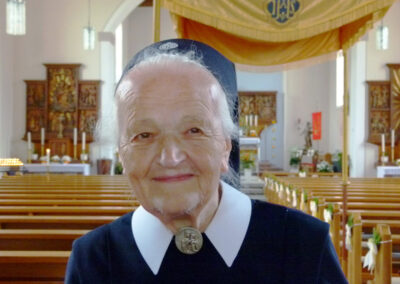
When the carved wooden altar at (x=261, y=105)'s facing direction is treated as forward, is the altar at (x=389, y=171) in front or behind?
in front

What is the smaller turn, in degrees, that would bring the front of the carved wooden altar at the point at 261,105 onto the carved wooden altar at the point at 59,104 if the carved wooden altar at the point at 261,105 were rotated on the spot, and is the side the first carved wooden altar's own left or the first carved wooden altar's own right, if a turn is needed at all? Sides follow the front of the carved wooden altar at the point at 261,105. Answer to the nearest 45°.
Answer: approximately 45° to the first carved wooden altar's own right

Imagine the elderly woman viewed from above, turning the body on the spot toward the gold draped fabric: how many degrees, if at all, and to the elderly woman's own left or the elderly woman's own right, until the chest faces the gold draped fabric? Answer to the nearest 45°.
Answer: approximately 180°

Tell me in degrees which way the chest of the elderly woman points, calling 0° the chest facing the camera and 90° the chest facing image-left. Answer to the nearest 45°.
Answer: approximately 0°

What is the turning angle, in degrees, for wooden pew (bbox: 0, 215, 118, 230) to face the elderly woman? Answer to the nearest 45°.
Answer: approximately 180°

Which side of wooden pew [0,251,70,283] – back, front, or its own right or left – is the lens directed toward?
back

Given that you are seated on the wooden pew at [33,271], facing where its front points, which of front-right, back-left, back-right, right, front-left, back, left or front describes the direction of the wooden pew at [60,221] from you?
front

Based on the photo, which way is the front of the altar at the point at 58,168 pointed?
toward the camera

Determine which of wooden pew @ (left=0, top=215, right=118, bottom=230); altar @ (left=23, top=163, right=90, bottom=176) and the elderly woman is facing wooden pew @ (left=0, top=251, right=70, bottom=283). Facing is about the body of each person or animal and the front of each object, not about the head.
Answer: the altar

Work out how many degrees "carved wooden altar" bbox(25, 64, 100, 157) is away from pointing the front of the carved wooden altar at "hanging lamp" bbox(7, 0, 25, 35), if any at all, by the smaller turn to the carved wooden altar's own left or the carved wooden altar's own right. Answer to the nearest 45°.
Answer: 0° — it already faces it

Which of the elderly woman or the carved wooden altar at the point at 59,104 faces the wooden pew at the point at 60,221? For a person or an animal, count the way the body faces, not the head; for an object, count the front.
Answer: the carved wooden altar

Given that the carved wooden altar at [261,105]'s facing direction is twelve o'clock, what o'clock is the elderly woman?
The elderly woman is roughly at 12 o'clock from the carved wooden altar.

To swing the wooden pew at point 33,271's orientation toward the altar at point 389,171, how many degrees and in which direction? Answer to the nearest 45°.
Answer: approximately 45° to its right

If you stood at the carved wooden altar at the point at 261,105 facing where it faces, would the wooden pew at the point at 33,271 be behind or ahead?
ahead

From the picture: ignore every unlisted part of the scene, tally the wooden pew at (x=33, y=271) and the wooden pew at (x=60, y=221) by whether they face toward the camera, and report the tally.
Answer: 0

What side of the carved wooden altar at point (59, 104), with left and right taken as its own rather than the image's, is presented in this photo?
front

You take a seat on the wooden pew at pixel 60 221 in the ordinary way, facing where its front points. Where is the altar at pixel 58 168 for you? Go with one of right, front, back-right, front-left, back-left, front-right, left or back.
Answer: front

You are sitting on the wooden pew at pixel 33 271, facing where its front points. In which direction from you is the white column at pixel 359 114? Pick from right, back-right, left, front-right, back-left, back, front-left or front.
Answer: front-right
